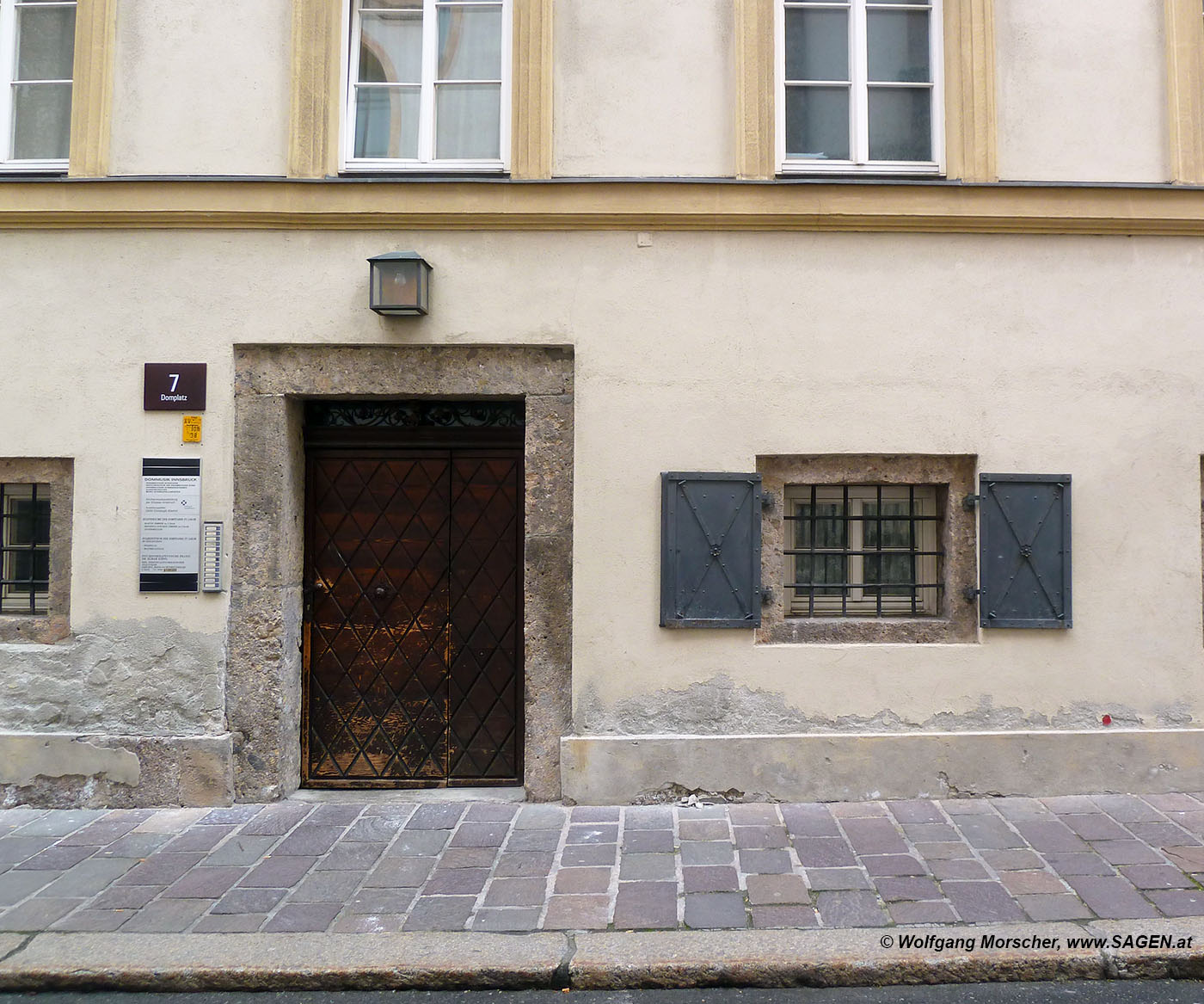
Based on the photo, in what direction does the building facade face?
toward the camera
